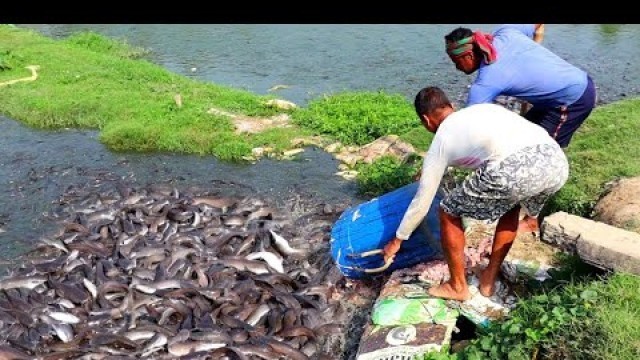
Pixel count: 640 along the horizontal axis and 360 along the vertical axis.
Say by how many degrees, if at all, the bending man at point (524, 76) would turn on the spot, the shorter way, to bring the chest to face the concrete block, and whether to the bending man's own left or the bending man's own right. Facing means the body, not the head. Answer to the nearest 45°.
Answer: approximately 135° to the bending man's own left

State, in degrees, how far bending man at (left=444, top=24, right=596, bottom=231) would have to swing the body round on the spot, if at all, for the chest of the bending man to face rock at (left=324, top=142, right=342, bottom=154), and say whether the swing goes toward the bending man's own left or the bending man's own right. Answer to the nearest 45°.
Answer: approximately 45° to the bending man's own right

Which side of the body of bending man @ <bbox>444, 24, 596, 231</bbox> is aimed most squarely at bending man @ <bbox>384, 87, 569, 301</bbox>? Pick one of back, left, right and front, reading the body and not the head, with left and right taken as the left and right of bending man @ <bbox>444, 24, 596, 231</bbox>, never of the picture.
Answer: left

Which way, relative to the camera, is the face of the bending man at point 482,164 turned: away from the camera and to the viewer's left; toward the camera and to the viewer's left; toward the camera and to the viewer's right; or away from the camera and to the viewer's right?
away from the camera and to the viewer's left

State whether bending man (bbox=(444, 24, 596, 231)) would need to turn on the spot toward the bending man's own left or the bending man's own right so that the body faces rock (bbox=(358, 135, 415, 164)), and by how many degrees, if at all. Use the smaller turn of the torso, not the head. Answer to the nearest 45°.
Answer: approximately 45° to the bending man's own right

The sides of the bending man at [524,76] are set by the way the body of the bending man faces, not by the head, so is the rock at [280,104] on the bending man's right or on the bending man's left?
on the bending man's right

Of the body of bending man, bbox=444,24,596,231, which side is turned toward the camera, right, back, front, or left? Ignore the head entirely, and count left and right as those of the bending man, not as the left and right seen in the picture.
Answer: left
